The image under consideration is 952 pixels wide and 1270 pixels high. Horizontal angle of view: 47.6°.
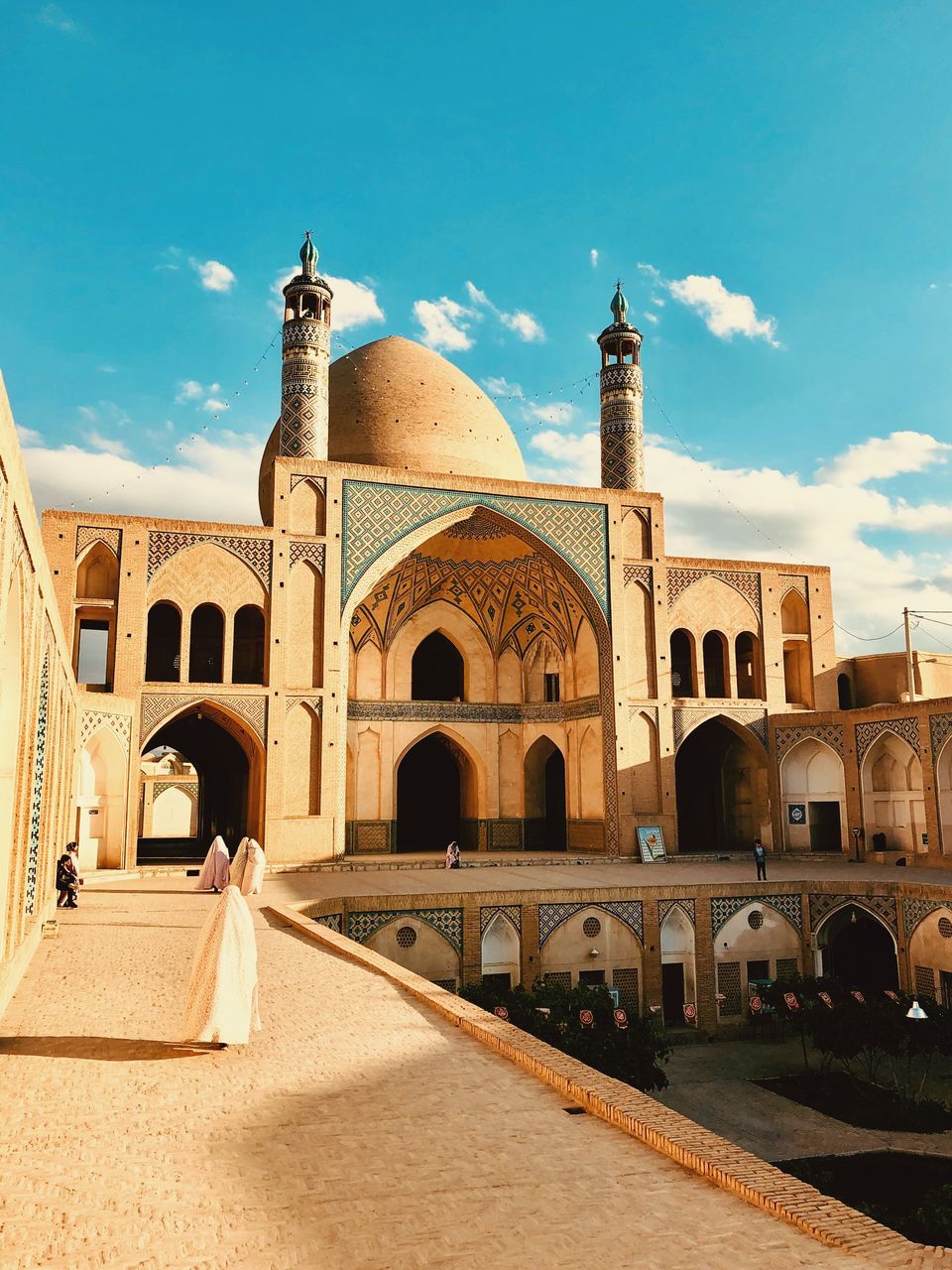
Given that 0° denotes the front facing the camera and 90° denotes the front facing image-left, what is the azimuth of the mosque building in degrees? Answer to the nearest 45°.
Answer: approximately 0°

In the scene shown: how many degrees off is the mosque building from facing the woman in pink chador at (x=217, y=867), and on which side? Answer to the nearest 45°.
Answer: approximately 45° to its right

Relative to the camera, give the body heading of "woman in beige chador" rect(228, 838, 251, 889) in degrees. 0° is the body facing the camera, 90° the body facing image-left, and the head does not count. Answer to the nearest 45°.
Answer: approximately 225°

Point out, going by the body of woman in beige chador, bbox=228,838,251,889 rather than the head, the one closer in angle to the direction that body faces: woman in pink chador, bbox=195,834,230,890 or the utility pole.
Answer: the utility pole

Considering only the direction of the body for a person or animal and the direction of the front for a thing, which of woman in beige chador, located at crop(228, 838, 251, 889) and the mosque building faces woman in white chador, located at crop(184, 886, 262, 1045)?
the mosque building

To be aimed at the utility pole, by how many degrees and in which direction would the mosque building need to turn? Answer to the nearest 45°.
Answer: approximately 90° to its left

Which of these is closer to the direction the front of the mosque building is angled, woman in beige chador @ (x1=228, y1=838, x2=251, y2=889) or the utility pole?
the woman in beige chador

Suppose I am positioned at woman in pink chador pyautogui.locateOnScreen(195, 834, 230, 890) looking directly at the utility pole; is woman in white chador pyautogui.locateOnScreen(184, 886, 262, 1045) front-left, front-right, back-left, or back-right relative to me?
back-right

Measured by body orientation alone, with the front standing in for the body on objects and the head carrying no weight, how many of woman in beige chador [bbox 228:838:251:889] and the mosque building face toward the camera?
1
